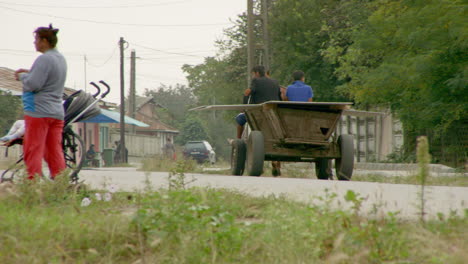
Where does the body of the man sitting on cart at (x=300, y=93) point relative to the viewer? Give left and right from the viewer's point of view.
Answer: facing away from the viewer

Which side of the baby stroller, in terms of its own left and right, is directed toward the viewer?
left

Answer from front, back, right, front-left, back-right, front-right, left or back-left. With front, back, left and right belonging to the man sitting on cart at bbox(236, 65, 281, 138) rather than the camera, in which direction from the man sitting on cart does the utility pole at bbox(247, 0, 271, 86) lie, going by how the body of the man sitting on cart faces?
front-right

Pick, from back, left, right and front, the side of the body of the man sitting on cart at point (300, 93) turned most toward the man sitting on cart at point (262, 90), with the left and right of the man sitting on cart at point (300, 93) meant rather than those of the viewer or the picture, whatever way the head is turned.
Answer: left

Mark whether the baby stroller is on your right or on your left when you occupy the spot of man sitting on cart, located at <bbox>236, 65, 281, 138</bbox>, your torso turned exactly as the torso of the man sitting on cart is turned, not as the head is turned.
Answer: on your left

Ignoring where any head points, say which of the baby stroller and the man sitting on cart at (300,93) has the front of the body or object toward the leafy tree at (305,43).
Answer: the man sitting on cart

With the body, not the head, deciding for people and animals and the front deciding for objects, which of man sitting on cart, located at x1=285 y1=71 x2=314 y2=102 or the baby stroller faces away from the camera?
the man sitting on cart

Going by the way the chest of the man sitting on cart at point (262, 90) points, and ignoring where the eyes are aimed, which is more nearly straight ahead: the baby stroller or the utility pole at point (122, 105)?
the utility pole
